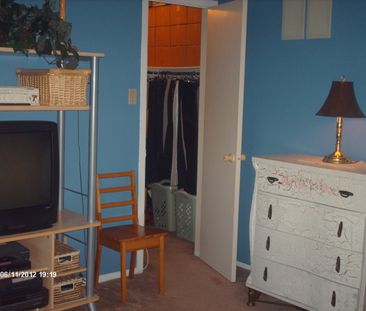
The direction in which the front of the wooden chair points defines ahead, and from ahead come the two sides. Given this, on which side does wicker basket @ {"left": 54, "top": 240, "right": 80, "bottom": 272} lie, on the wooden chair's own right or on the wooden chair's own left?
on the wooden chair's own right

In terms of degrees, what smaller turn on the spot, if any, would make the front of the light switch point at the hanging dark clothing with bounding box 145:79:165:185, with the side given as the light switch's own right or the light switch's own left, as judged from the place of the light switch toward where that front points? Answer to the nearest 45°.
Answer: approximately 180°

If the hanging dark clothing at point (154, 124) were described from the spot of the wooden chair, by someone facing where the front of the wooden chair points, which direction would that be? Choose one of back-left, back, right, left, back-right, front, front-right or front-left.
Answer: back-left

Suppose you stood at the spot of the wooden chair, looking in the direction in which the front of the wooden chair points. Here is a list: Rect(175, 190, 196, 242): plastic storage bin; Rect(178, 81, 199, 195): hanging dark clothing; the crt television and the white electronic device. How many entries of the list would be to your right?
2

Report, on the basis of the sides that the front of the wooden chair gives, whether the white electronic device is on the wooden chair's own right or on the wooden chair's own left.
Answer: on the wooden chair's own right

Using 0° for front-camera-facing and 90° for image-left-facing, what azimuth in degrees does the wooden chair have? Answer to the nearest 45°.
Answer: approximately 315°
